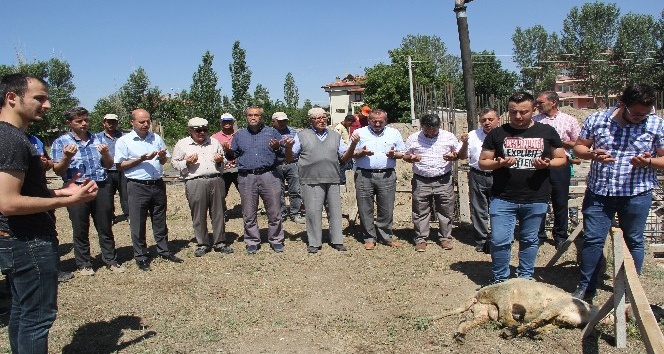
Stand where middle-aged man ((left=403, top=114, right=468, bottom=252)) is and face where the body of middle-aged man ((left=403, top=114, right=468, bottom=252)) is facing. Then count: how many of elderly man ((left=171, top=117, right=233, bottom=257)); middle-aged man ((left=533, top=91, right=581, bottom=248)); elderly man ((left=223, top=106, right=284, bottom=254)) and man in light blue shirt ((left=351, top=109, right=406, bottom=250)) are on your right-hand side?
3

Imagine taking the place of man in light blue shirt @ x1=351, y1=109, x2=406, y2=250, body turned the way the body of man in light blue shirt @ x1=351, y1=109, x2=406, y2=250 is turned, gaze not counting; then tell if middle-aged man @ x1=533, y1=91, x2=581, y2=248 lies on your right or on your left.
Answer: on your left

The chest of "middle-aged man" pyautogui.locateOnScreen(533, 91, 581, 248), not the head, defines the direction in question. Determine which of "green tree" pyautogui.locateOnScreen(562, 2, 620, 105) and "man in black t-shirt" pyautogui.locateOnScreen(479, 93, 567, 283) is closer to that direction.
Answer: the man in black t-shirt

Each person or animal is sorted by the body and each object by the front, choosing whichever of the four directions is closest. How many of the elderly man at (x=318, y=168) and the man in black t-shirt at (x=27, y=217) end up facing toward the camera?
1

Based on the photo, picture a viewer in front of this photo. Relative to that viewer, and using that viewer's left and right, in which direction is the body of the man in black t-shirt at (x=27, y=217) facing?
facing to the right of the viewer

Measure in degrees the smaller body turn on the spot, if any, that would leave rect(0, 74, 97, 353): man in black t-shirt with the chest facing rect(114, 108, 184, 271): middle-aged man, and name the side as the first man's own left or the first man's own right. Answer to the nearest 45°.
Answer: approximately 90° to the first man's own left
